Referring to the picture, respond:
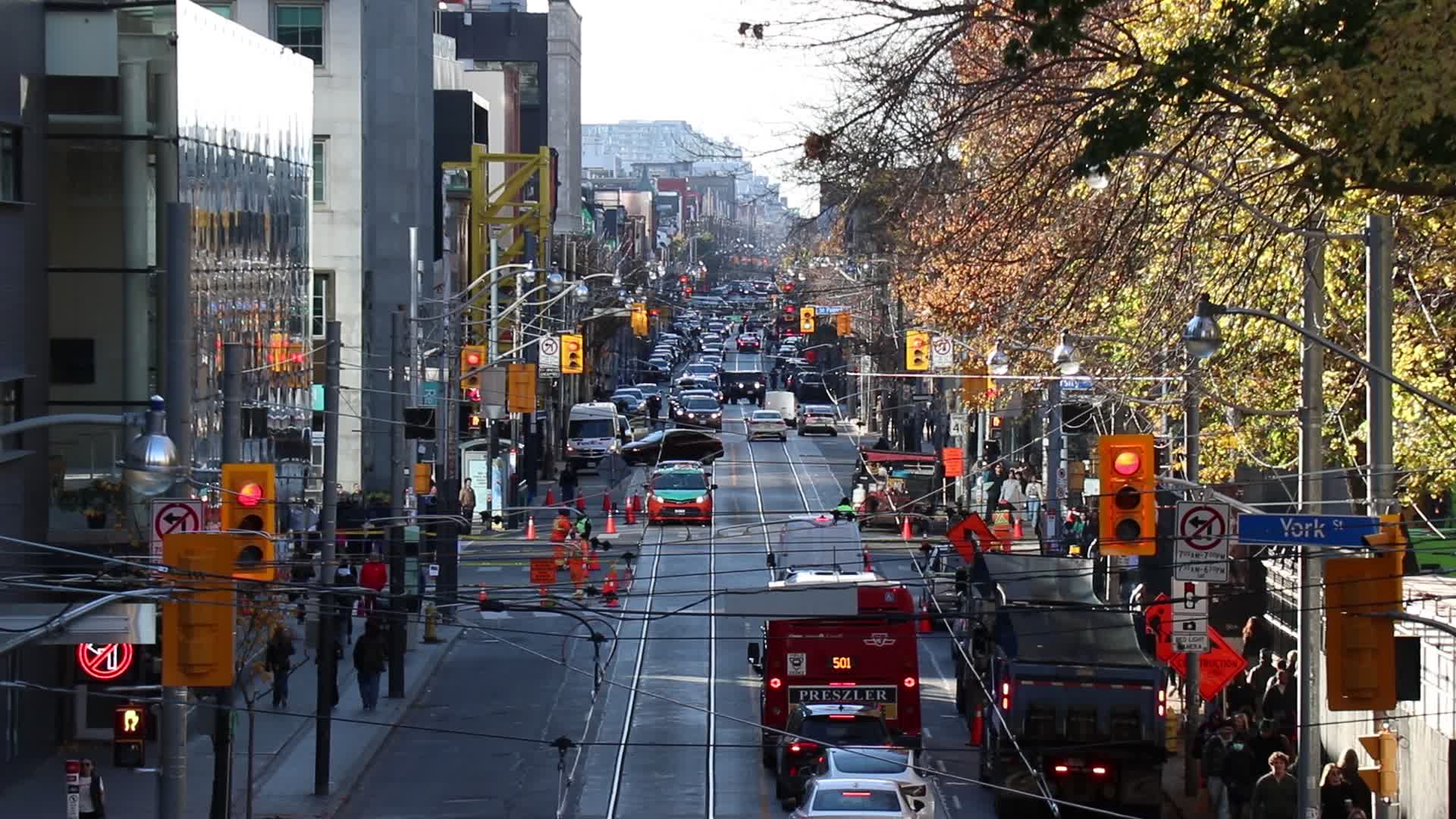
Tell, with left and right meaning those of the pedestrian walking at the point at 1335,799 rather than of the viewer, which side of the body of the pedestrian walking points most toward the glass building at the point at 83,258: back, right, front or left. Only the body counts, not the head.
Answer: right

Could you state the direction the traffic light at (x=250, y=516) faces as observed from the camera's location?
facing the viewer

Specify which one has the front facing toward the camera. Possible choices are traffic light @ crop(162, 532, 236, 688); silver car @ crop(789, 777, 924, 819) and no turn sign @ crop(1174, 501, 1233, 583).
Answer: the no turn sign

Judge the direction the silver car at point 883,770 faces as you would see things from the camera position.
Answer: facing away from the viewer

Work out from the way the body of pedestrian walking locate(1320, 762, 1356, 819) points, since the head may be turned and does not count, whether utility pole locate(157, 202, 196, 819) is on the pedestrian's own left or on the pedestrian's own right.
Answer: on the pedestrian's own right

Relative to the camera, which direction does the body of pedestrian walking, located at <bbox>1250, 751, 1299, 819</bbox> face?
toward the camera

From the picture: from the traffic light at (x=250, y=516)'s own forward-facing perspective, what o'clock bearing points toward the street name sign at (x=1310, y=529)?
The street name sign is roughly at 10 o'clock from the traffic light.

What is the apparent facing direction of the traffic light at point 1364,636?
away from the camera

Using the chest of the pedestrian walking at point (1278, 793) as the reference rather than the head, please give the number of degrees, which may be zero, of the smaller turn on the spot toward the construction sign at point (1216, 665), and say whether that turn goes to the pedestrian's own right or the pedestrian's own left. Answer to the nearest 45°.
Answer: approximately 180°

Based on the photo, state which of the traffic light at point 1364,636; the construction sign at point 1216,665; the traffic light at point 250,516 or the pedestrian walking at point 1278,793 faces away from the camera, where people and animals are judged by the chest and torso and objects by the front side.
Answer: the traffic light at point 1364,636

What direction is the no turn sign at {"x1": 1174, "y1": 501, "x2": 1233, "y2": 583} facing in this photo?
toward the camera

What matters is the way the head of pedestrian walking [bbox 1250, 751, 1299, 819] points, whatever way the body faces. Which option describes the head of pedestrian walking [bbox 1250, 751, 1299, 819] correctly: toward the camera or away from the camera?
toward the camera

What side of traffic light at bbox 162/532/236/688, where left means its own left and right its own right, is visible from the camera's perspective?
back

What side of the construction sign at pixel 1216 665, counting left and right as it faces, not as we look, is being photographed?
front

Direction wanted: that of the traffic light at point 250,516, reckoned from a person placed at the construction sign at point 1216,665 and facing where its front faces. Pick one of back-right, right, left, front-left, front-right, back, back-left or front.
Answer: front-right
